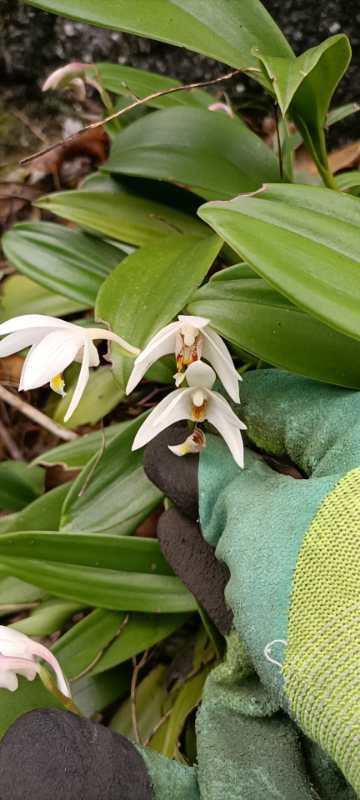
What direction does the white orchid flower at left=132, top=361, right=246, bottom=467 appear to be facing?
toward the camera

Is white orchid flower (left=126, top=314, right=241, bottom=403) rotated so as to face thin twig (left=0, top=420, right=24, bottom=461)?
no

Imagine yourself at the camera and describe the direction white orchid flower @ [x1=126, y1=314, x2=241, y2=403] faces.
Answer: facing the viewer

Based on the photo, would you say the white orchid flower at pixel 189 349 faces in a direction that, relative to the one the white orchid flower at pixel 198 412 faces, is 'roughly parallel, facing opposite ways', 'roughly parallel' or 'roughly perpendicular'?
roughly parallel

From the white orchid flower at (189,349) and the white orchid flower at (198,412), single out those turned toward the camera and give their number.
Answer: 2

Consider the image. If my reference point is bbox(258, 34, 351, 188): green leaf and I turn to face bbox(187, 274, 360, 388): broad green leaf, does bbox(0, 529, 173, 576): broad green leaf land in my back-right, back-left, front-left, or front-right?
front-right
